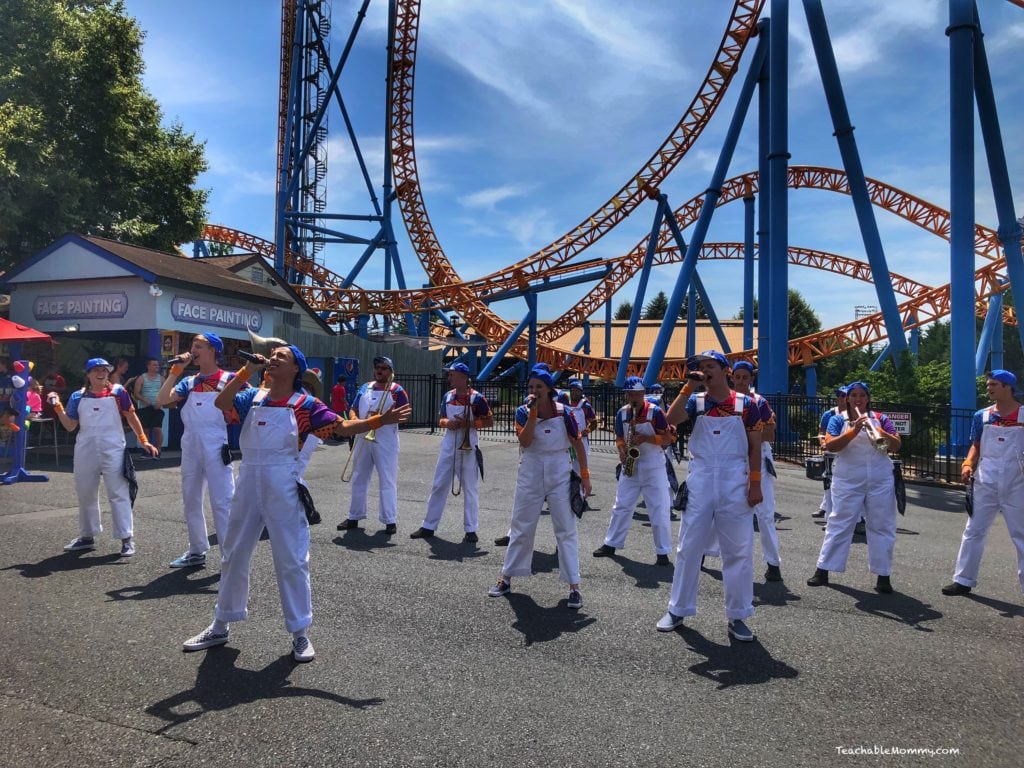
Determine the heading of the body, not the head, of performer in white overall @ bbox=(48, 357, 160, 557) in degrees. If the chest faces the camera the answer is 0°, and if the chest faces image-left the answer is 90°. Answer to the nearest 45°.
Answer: approximately 0°

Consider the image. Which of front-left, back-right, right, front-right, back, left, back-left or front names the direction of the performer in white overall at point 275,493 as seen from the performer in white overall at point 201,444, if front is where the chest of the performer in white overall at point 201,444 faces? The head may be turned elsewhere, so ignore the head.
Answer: front-left

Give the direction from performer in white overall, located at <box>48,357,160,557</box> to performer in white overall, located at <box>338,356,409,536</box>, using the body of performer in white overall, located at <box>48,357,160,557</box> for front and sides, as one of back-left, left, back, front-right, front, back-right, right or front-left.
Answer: left

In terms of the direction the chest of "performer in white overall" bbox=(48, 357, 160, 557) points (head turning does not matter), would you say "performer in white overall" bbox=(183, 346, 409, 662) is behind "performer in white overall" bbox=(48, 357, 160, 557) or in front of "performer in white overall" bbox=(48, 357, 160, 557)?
in front

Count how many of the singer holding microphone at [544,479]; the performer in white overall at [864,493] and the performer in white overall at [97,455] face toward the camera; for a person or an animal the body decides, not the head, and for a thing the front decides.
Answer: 3

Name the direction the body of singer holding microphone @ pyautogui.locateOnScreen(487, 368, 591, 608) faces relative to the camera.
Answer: toward the camera

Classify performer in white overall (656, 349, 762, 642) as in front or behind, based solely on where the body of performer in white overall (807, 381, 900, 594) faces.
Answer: in front

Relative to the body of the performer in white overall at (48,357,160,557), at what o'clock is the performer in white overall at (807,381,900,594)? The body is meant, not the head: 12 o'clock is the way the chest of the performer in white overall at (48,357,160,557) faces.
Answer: the performer in white overall at (807,381,900,594) is roughly at 10 o'clock from the performer in white overall at (48,357,160,557).

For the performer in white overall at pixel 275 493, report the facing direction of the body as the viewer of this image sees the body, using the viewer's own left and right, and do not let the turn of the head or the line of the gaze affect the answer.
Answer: facing the viewer and to the left of the viewer

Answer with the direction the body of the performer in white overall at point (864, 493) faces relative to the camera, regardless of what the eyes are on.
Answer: toward the camera
